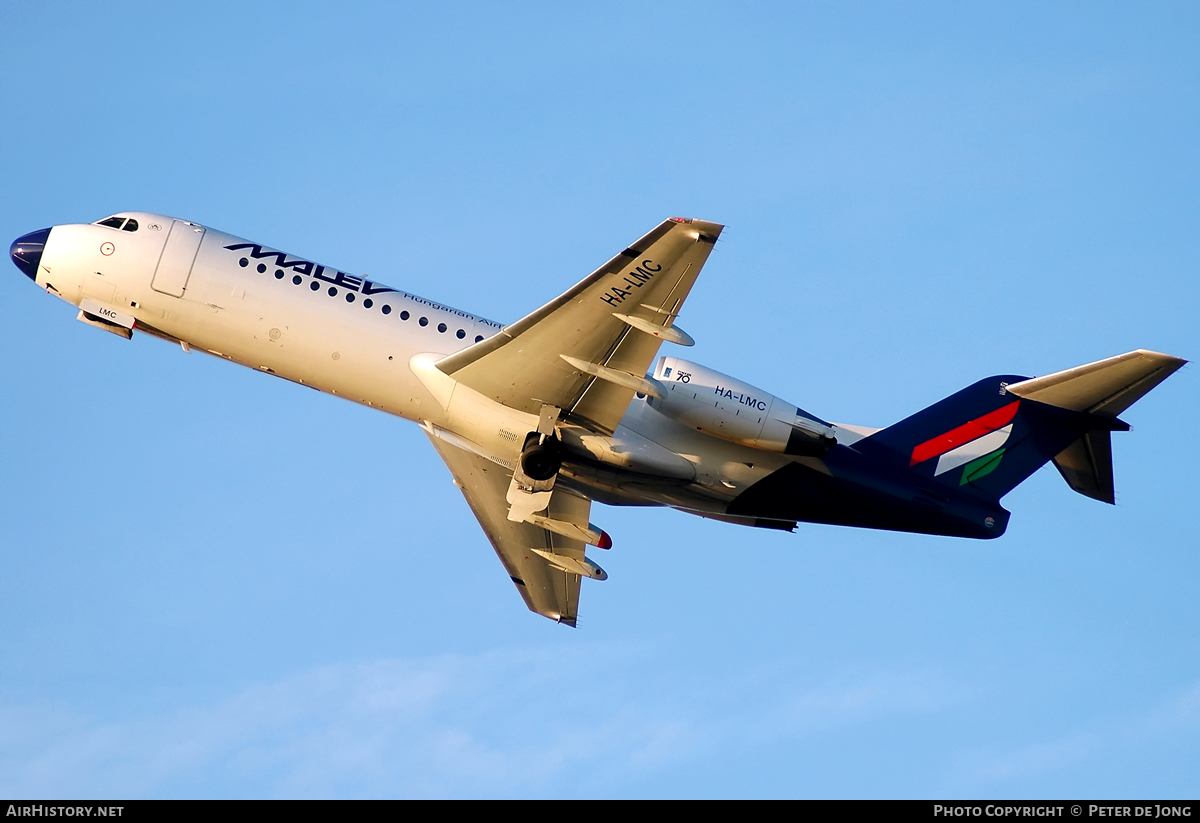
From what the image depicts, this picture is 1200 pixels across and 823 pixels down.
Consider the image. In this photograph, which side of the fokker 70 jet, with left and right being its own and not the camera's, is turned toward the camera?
left
